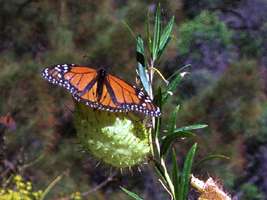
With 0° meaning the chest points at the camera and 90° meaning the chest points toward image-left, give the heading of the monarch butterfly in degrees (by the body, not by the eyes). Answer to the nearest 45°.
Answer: approximately 180°
